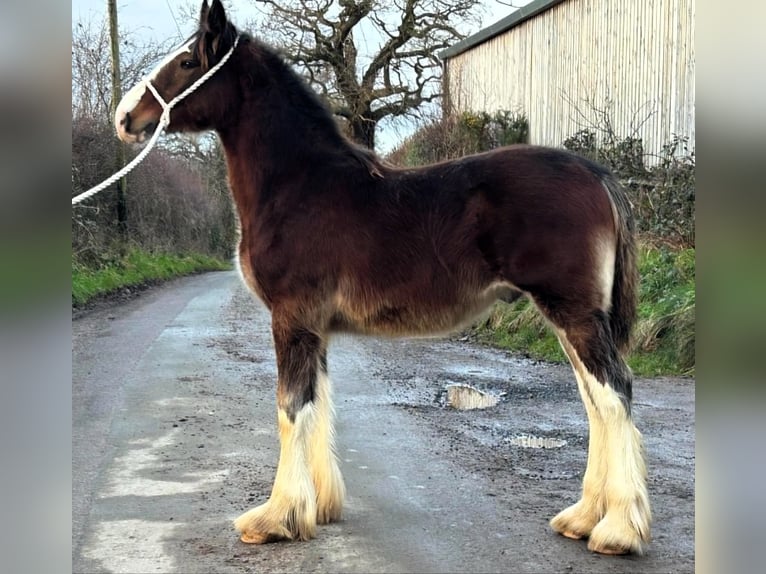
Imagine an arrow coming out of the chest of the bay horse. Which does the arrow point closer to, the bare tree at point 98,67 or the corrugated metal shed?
the bare tree

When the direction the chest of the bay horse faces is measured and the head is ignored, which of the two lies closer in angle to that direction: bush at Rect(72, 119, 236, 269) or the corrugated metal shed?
the bush

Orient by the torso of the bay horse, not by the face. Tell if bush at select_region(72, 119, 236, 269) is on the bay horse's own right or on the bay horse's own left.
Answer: on the bay horse's own right

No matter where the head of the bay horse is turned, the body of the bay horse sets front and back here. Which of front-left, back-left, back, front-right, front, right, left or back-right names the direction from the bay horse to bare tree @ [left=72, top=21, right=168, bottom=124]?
front-right

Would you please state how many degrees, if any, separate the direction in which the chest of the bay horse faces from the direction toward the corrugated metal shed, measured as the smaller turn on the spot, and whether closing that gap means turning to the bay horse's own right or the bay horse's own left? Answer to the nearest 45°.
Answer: approximately 135° to the bay horse's own right

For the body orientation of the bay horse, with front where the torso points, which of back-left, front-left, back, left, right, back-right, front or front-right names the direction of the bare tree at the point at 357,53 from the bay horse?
right

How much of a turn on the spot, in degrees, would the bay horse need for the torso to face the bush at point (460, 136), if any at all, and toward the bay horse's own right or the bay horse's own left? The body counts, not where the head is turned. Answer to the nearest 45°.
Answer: approximately 90° to the bay horse's own right

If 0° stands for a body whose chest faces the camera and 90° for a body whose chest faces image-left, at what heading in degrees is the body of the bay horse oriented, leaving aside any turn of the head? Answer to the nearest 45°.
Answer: approximately 90°
